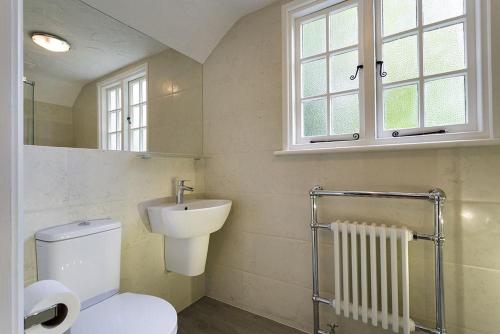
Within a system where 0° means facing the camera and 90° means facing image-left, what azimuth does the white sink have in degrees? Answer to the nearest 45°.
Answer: approximately 315°

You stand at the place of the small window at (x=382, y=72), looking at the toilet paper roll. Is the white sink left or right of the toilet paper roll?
right

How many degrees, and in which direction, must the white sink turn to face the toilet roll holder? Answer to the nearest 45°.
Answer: approximately 45° to its right

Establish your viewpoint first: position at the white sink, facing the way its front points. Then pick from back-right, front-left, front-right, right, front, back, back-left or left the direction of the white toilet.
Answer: right

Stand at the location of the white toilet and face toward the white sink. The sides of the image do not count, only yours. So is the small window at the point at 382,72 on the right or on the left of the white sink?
right

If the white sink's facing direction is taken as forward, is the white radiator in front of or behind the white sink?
in front
